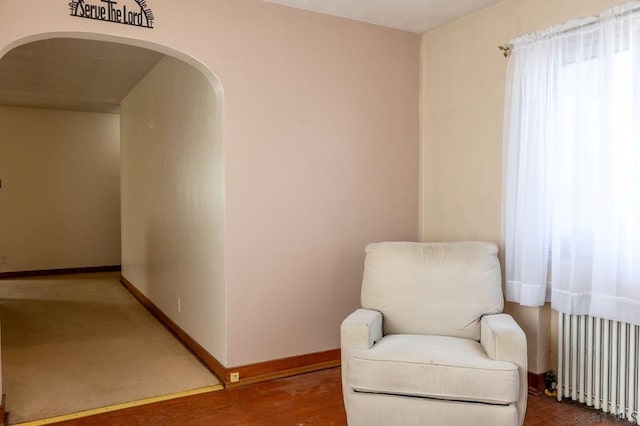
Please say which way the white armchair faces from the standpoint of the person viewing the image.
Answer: facing the viewer
